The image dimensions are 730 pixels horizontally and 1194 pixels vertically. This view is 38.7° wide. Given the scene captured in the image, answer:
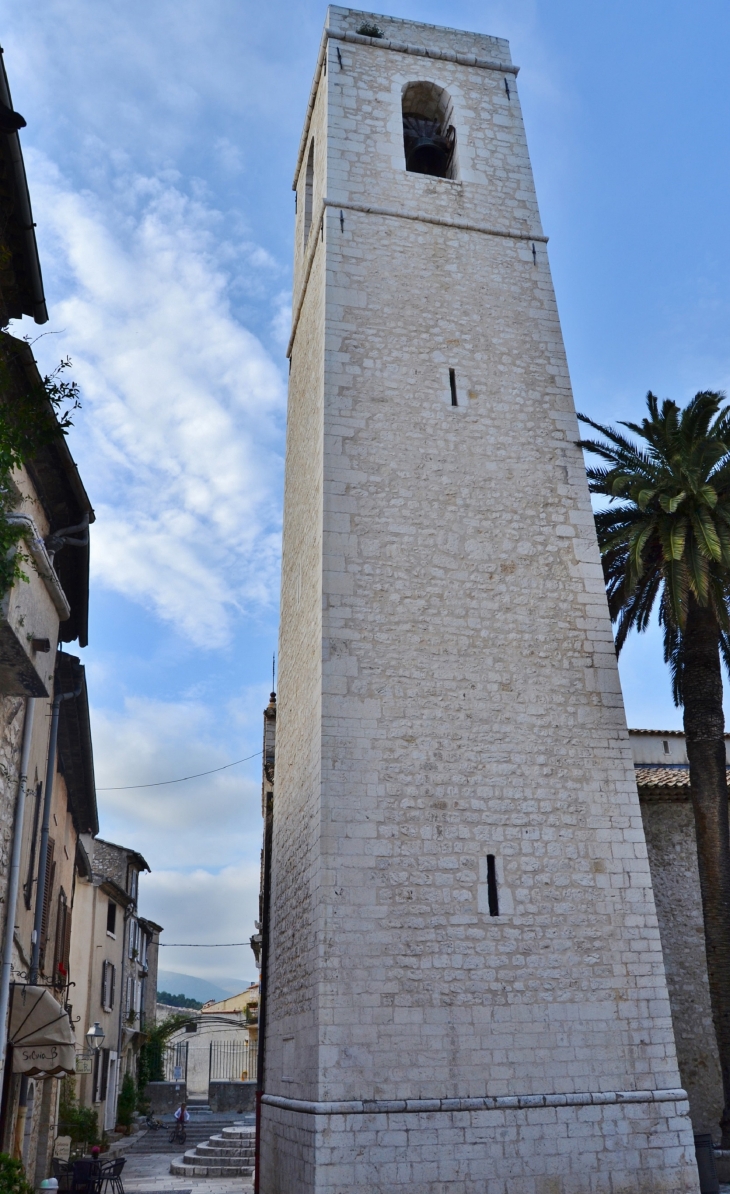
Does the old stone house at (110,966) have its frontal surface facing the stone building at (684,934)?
yes

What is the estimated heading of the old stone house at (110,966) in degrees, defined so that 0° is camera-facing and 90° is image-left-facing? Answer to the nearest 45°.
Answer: approximately 315°

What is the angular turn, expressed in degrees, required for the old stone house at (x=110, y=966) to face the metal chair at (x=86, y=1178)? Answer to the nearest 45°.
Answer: approximately 45° to its right

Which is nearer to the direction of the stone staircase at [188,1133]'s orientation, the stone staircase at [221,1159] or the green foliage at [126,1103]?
the stone staircase
